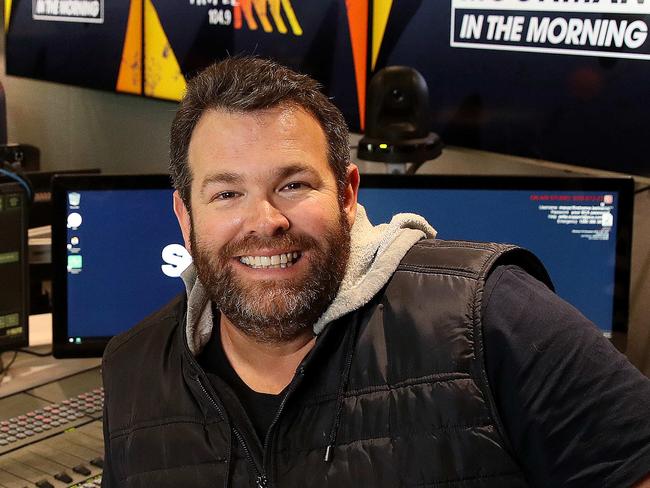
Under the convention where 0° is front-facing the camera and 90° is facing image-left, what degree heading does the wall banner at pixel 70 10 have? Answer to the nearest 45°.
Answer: approximately 0°

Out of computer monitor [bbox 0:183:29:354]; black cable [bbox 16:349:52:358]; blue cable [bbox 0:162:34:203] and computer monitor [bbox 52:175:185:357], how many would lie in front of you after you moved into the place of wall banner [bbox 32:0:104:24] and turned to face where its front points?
4

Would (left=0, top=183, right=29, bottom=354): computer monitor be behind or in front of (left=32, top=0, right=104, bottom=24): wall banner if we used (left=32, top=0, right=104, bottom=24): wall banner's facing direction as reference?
in front

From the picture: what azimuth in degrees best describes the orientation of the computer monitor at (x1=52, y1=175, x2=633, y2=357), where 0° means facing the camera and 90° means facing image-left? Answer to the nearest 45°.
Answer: approximately 0°

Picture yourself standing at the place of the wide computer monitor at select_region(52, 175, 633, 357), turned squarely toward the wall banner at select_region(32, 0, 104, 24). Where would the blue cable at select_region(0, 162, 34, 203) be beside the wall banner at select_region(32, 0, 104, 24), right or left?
left

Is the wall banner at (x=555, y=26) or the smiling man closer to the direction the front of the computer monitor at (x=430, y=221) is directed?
the smiling man

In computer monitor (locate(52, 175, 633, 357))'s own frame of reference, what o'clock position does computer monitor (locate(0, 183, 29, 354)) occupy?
computer monitor (locate(0, 183, 29, 354)) is roughly at 3 o'clock from computer monitor (locate(52, 175, 633, 357)).

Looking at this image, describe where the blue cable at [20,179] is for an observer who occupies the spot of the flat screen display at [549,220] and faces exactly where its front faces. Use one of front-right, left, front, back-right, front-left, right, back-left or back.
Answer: right

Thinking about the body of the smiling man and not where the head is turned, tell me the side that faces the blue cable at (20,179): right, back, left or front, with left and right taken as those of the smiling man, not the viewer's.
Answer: right
